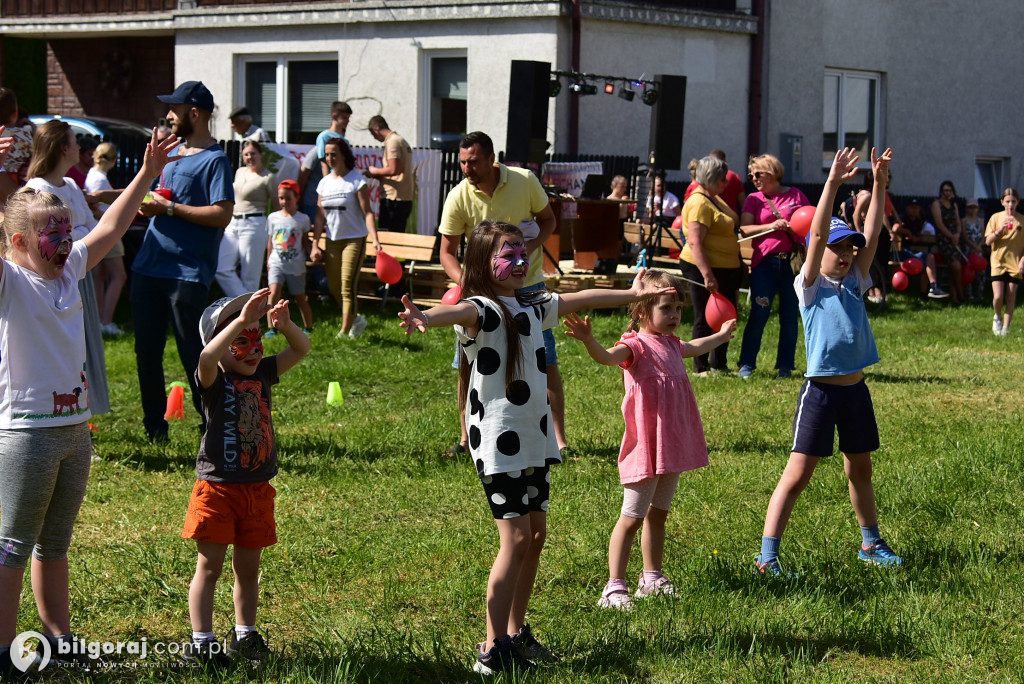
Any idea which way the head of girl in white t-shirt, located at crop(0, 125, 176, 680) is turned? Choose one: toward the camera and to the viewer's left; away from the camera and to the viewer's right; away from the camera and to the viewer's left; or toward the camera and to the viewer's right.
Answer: toward the camera and to the viewer's right

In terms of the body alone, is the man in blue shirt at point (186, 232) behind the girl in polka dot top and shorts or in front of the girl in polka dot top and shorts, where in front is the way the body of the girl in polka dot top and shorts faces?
behind

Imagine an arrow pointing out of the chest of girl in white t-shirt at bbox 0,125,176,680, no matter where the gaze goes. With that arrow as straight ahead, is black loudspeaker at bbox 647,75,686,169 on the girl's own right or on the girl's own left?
on the girl's own left

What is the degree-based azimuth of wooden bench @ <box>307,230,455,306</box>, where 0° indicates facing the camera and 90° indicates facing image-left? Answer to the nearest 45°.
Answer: approximately 0°

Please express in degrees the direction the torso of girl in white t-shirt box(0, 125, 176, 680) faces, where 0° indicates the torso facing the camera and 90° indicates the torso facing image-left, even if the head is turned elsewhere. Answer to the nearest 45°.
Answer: approximately 315°

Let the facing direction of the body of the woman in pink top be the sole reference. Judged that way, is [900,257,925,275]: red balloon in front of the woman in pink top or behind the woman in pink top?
behind

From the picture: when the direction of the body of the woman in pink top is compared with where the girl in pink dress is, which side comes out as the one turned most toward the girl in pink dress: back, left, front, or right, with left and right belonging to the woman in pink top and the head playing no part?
front

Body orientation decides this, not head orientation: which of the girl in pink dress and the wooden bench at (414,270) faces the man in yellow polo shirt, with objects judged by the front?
the wooden bench

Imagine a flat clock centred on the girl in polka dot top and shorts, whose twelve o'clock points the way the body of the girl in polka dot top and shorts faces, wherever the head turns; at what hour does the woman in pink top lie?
The woman in pink top is roughly at 8 o'clock from the girl in polka dot top and shorts.

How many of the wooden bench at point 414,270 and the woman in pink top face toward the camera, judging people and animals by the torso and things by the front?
2

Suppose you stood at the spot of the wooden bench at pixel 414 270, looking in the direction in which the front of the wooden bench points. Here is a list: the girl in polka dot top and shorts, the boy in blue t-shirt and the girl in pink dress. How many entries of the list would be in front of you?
3

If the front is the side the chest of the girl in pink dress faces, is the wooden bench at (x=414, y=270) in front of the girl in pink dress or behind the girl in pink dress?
behind

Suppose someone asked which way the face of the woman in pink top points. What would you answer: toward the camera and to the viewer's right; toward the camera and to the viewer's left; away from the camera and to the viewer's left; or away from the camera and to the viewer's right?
toward the camera and to the viewer's left
